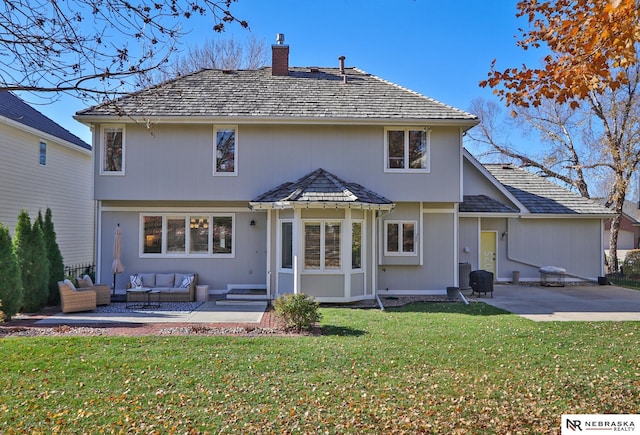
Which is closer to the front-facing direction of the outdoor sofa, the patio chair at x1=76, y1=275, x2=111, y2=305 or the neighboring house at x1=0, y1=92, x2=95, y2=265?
the patio chair

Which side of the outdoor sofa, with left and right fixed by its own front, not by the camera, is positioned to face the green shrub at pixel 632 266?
left

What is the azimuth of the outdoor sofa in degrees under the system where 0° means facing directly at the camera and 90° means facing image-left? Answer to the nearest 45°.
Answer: approximately 0°

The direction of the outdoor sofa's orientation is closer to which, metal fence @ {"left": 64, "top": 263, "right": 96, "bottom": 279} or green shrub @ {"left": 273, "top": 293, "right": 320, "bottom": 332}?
the green shrub
